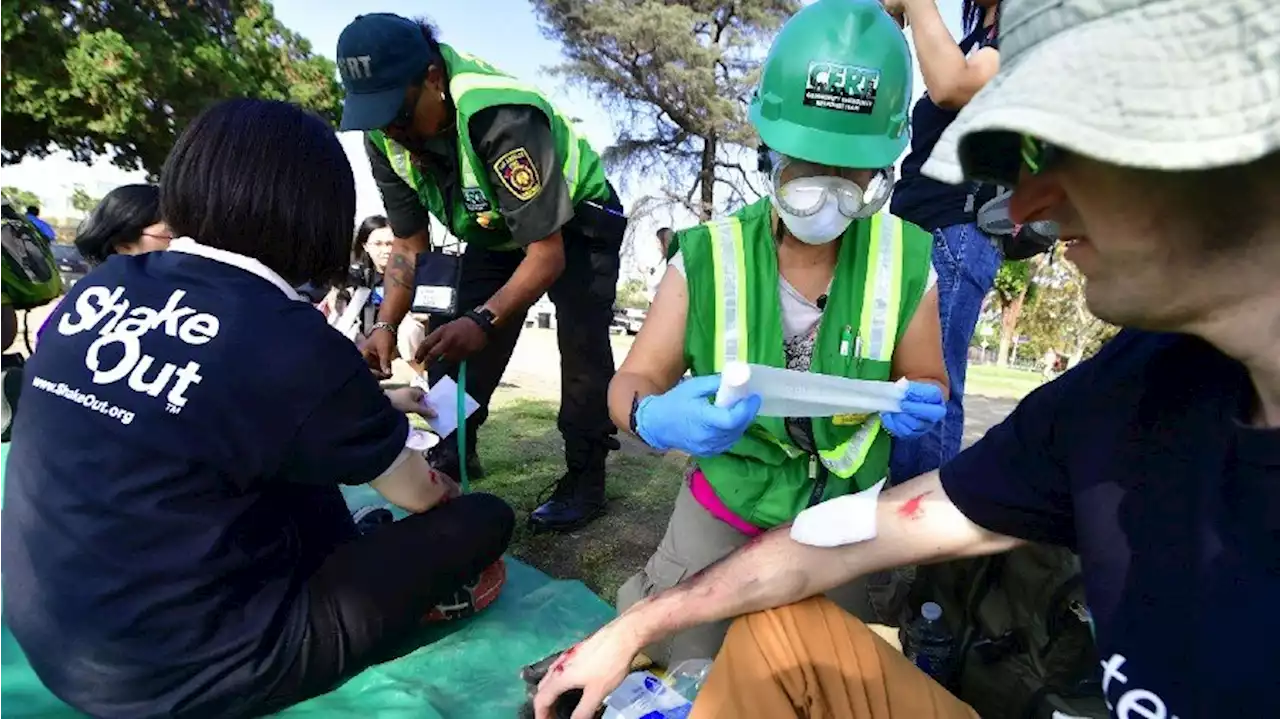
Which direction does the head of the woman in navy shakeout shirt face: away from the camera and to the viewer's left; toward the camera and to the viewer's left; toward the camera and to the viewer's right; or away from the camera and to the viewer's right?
away from the camera and to the viewer's right

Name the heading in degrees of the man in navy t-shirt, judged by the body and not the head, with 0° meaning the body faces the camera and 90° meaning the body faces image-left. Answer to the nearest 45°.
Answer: approximately 45°

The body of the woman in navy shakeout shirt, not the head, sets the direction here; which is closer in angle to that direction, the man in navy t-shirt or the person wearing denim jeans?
the person wearing denim jeans

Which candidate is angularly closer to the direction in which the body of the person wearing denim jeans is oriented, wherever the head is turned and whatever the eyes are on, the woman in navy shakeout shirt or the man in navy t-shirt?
the woman in navy shakeout shirt

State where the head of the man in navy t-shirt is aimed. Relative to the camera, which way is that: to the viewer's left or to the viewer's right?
to the viewer's left

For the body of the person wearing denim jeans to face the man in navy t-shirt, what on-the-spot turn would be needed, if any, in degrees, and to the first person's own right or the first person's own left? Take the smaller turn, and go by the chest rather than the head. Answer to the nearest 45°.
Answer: approximately 90° to the first person's own left

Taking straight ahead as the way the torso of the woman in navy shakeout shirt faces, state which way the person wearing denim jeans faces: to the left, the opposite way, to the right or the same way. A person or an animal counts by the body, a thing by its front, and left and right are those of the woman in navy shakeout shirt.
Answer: to the left

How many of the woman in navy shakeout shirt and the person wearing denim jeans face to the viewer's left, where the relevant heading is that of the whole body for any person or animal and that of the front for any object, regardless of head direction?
1

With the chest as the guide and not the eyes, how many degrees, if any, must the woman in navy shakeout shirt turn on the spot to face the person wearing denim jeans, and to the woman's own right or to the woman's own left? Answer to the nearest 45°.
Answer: approximately 45° to the woman's own right

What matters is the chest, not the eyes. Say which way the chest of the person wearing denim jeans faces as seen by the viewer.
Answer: to the viewer's left

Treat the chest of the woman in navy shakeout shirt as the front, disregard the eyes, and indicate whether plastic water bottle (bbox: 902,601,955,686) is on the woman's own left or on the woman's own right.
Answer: on the woman's own right
